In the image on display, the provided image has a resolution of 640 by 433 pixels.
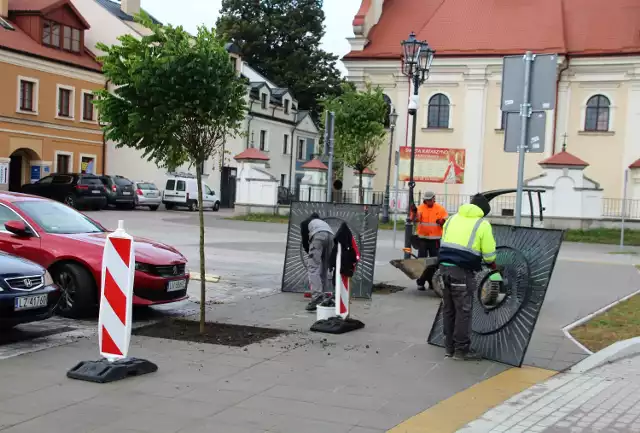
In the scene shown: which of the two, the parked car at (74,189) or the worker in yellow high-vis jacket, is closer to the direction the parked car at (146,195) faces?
the parked car

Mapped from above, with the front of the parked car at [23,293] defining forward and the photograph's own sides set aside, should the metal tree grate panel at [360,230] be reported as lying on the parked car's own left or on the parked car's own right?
on the parked car's own left

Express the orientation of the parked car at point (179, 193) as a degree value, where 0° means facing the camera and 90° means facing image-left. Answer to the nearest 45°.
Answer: approximately 225°

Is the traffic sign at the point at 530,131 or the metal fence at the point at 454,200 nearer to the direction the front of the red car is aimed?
the traffic sign

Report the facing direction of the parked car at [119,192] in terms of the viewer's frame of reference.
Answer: facing away from the viewer and to the left of the viewer

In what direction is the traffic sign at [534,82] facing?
away from the camera

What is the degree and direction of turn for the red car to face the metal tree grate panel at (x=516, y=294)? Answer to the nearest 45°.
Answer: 0° — it already faces it

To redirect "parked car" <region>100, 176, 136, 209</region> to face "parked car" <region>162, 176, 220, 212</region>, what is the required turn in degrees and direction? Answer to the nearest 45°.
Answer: approximately 90° to its right

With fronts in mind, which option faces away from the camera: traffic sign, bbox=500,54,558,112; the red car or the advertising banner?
the traffic sign

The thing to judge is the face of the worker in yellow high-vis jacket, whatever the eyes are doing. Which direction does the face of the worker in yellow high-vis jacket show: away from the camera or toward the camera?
away from the camera

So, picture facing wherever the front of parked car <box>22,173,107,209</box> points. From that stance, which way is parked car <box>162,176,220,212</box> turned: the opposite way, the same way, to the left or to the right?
to the right

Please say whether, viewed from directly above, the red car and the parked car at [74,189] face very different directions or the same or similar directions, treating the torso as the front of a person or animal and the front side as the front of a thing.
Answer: very different directions

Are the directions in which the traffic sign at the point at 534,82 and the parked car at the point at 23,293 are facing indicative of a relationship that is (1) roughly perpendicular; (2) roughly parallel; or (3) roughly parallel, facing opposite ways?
roughly perpendicular

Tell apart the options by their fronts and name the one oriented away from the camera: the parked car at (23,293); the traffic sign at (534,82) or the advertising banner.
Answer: the traffic sign
